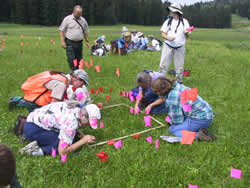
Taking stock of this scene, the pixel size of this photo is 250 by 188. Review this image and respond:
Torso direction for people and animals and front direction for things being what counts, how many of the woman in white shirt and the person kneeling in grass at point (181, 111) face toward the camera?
1

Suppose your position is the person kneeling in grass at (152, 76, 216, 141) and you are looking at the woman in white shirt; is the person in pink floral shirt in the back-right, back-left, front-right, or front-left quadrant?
back-left

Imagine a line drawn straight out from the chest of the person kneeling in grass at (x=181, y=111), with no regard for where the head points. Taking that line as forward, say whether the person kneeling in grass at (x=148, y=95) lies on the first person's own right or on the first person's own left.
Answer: on the first person's own right

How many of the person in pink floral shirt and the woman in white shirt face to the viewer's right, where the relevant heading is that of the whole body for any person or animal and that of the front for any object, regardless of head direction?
1

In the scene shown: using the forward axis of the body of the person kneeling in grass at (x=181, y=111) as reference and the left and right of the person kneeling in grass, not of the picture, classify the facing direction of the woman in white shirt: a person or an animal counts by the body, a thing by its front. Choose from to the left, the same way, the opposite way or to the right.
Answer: to the left

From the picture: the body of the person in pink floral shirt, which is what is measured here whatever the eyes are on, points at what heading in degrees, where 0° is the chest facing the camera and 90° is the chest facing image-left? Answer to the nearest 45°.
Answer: approximately 270°

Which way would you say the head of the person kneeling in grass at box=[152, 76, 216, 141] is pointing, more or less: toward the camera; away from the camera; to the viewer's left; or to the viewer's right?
to the viewer's left

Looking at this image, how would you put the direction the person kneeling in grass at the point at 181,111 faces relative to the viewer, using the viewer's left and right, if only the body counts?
facing to the left of the viewer
